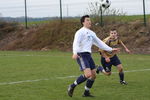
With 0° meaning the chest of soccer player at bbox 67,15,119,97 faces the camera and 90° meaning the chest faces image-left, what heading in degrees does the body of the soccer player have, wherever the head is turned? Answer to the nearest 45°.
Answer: approximately 315°
